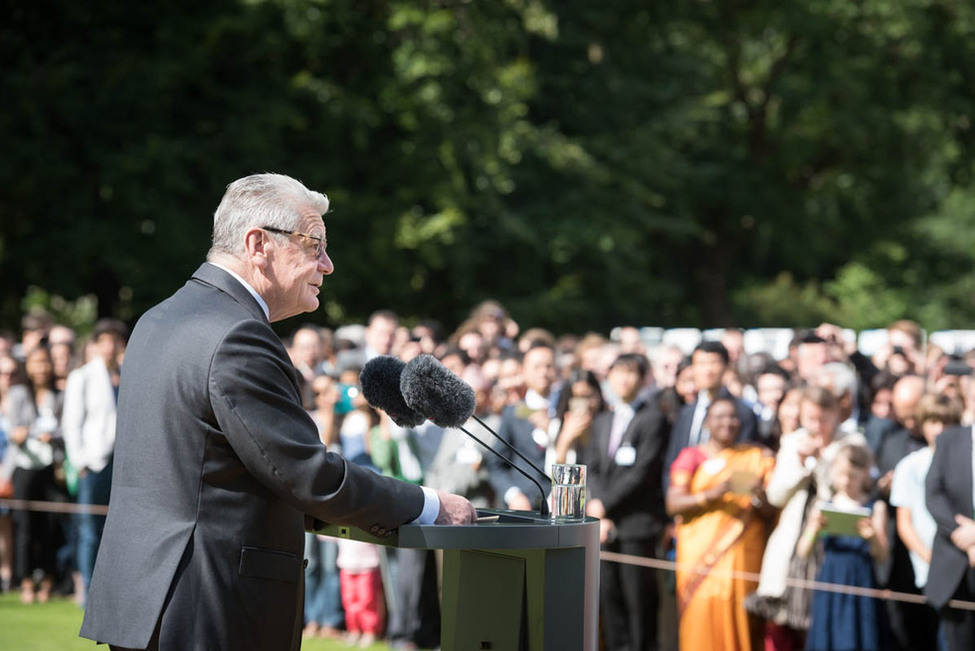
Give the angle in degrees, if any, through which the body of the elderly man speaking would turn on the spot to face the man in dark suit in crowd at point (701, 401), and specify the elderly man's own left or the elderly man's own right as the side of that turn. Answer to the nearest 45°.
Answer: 0° — they already face them

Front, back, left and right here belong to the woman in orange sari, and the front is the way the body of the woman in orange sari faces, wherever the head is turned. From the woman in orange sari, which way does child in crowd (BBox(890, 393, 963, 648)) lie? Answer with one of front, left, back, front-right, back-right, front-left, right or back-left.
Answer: left

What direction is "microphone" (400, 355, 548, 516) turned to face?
to the viewer's left

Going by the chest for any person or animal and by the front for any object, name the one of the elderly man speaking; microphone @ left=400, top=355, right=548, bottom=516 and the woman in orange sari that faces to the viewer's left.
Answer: the microphone

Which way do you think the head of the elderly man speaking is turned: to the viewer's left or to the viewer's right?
to the viewer's right

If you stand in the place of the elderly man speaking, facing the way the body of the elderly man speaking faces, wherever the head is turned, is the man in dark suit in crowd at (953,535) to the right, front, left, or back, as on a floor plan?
front

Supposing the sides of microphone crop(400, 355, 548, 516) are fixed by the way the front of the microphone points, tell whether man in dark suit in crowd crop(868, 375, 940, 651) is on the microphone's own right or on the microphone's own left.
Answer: on the microphone's own right

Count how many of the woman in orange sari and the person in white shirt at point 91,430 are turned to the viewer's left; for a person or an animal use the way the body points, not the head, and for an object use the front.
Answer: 0

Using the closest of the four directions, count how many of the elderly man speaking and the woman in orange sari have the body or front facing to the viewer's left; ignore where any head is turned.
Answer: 0
